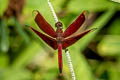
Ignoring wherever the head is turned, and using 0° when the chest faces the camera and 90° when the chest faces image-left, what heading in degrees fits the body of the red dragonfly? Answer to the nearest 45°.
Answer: approximately 180°
